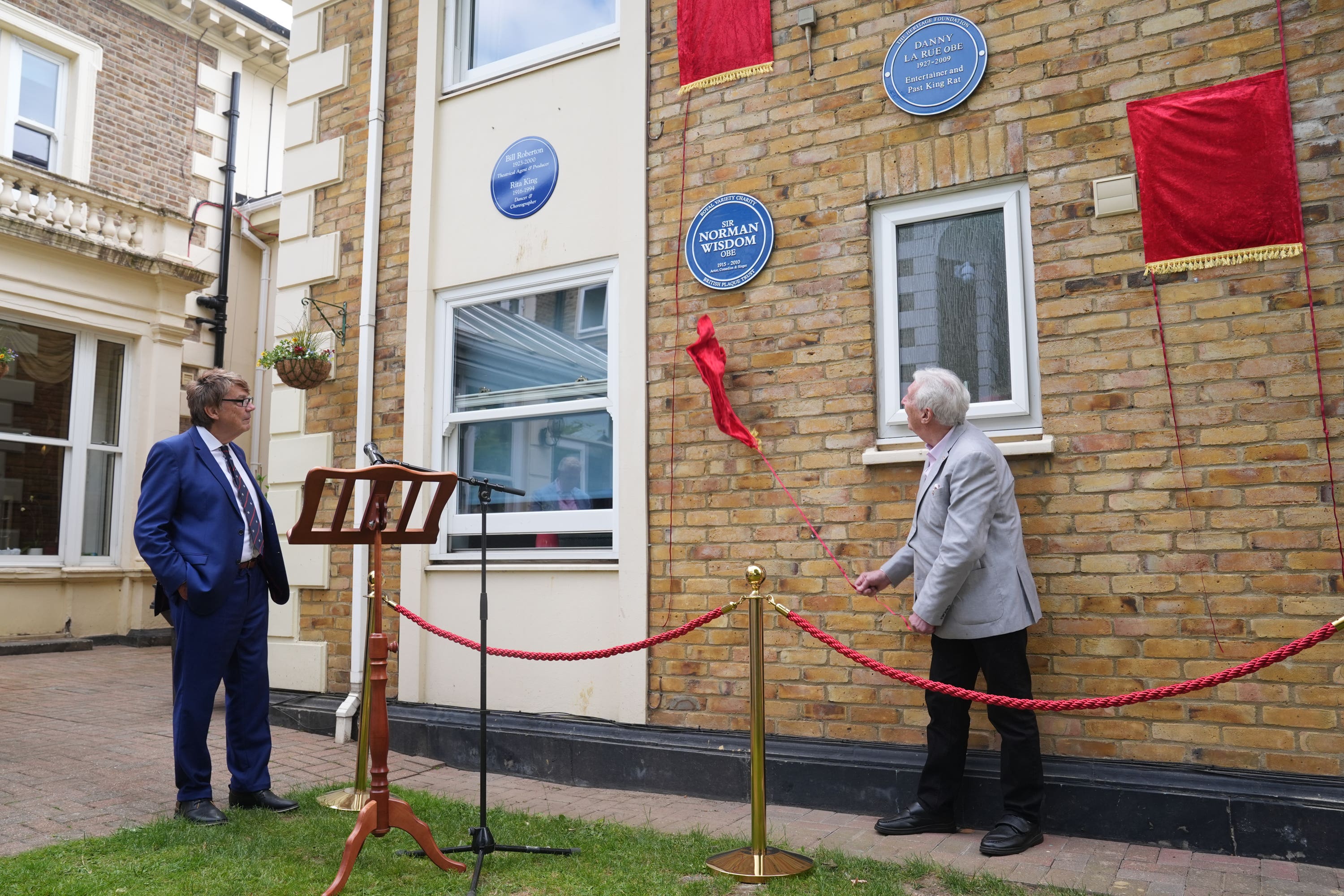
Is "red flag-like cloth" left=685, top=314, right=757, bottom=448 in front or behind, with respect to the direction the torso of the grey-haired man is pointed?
in front

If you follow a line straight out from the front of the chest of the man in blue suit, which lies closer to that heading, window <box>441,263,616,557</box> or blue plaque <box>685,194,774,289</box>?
the blue plaque

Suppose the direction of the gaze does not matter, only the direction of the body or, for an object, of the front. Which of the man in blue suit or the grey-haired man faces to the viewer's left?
the grey-haired man

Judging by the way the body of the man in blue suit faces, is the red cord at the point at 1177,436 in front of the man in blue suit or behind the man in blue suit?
in front

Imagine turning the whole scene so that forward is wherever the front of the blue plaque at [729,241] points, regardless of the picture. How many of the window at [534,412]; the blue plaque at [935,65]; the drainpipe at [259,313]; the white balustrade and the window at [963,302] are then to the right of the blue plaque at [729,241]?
3

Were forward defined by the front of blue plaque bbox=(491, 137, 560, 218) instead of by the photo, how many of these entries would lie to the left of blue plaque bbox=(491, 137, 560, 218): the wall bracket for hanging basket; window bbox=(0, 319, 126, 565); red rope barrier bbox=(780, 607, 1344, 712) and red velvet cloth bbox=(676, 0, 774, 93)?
2

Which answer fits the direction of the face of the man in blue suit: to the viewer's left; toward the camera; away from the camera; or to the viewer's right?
to the viewer's right

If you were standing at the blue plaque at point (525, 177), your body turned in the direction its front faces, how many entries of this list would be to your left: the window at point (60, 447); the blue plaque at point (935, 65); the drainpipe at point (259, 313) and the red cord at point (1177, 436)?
2

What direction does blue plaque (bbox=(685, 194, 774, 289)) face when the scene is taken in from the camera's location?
facing the viewer and to the left of the viewer

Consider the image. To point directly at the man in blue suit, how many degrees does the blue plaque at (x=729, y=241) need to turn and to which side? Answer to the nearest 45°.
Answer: approximately 45° to its right

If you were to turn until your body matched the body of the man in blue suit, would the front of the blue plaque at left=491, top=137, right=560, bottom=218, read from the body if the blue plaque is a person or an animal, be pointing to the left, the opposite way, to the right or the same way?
to the right

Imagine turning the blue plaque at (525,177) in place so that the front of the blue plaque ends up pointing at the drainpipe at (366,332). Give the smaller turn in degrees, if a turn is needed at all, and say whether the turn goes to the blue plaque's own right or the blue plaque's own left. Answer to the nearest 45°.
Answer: approximately 90° to the blue plaque's own right

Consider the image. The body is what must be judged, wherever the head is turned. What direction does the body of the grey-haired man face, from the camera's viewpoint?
to the viewer's left

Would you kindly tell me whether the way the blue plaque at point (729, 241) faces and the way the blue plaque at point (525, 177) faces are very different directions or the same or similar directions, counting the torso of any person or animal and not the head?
same or similar directions

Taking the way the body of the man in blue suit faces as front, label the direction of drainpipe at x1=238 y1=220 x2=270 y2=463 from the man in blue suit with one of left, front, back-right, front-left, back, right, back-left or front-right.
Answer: back-left
